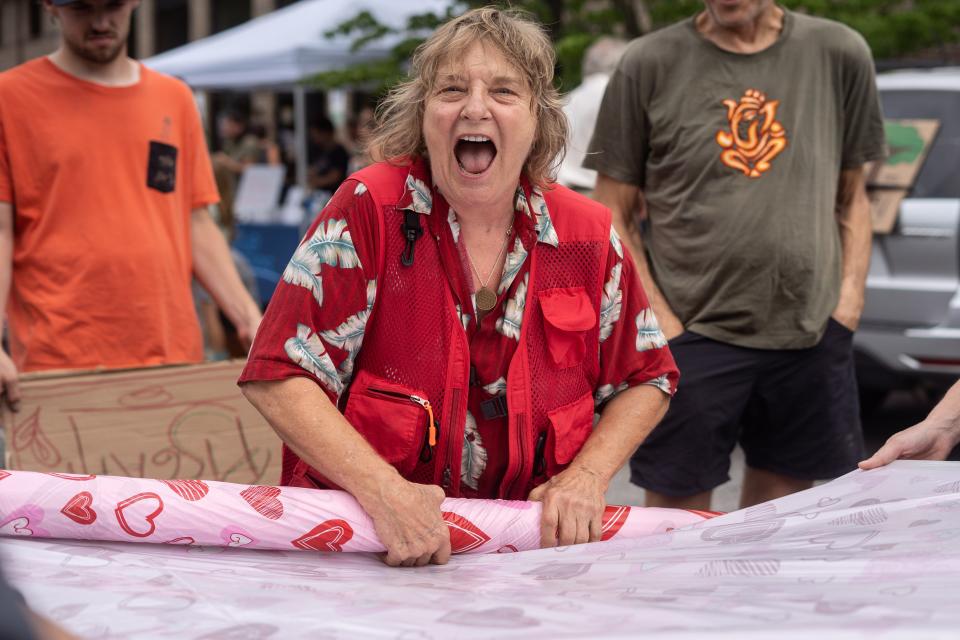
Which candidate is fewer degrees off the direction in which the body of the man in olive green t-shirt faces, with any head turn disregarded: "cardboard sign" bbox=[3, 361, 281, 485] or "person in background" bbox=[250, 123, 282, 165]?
the cardboard sign

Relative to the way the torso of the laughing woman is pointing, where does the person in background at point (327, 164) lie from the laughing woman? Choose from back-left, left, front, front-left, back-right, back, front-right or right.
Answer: back

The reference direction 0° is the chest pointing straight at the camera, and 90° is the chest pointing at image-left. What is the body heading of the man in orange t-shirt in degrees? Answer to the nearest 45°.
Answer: approximately 0°

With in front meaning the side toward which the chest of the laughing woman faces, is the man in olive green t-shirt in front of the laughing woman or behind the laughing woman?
behind

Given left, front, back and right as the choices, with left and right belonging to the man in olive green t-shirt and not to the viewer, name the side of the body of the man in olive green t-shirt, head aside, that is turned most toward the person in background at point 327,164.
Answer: back

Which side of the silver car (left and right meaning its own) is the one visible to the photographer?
back

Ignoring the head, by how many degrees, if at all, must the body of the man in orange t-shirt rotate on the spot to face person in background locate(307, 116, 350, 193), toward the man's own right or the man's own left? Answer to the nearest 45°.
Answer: approximately 180°

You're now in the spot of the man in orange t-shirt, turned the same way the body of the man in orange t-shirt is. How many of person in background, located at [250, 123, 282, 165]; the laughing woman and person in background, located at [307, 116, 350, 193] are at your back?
2

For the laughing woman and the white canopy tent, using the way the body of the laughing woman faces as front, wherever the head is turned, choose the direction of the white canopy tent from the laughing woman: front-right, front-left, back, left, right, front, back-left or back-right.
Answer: back

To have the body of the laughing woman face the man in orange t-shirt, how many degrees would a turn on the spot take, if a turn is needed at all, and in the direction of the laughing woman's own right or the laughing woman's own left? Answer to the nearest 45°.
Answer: approximately 135° to the laughing woman's own right

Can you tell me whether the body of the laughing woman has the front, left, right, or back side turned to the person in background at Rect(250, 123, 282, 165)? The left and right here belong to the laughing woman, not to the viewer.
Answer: back

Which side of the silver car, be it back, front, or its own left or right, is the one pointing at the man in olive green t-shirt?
back
